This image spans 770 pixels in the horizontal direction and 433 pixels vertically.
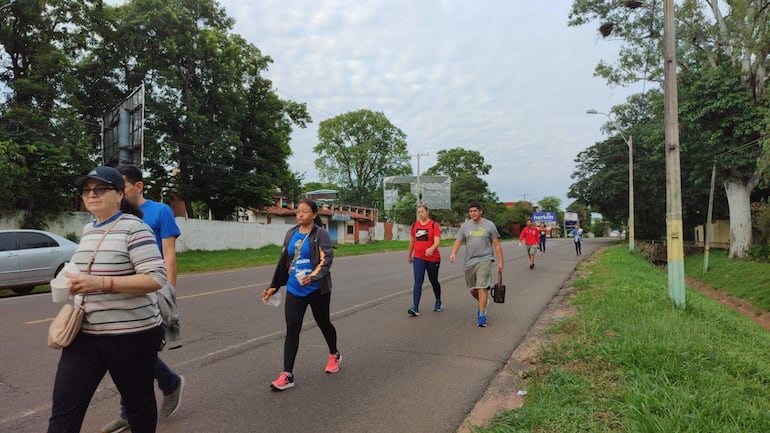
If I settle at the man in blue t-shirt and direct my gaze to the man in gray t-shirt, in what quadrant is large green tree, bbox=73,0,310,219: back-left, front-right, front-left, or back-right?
front-left

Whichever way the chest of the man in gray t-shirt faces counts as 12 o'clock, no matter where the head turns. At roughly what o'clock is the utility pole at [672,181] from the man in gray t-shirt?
The utility pole is roughly at 8 o'clock from the man in gray t-shirt.

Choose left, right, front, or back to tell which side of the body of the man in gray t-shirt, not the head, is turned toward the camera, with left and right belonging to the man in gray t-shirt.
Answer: front

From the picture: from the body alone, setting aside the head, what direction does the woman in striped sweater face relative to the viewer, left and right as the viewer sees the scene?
facing the viewer and to the left of the viewer

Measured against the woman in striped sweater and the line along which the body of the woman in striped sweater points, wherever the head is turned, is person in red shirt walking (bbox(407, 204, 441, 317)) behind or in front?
behind

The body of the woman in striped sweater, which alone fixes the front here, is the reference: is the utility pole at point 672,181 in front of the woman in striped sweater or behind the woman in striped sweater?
behind

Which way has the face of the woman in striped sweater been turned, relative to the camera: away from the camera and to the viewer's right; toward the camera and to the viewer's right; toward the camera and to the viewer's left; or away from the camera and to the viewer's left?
toward the camera and to the viewer's left

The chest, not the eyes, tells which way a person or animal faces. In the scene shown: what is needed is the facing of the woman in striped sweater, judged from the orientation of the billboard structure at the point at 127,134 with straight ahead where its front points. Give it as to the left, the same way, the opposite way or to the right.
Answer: the opposite way

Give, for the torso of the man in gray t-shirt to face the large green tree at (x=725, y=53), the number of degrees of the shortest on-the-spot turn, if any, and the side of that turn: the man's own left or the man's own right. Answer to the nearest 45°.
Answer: approximately 135° to the man's own left

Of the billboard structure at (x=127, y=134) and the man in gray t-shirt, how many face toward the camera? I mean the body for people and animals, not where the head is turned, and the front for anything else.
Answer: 1

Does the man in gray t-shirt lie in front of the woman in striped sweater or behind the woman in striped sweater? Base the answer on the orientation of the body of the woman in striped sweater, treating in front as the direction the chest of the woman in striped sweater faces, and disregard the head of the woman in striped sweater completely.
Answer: behind

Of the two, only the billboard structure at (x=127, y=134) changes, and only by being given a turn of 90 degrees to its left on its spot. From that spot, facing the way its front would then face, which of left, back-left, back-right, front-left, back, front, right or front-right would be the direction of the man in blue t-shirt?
back-left

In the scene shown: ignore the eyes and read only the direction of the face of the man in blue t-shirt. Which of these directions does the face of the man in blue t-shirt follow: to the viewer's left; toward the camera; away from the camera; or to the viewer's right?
to the viewer's left

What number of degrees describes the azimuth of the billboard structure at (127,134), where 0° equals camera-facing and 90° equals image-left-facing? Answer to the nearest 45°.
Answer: approximately 225°

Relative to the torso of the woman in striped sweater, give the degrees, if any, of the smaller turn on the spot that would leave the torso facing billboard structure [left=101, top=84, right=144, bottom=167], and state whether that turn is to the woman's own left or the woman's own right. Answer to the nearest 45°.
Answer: approximately 135° to the woman's own right

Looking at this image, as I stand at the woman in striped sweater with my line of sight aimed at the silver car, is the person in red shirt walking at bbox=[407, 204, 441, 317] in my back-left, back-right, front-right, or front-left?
front-right
